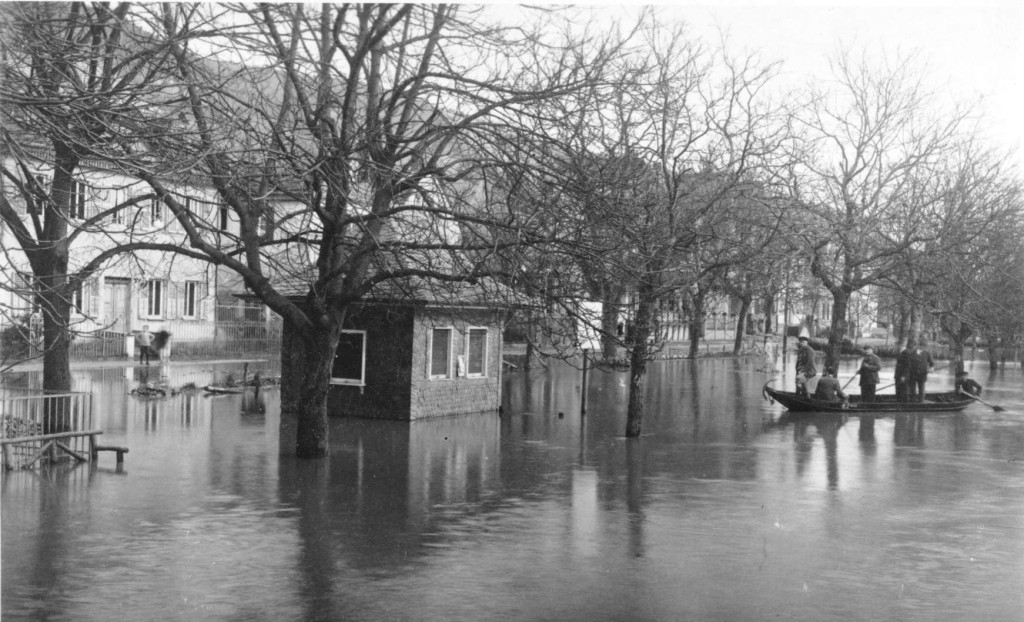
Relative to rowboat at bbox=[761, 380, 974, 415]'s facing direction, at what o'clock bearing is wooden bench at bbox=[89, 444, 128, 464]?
The wooden bench is roughly at 10 o'clock from the rowboat.

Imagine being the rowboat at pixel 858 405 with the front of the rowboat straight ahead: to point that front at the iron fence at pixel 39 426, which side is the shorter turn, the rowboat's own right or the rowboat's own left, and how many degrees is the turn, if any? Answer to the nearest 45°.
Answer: approximately 45° to the rowboat's own left

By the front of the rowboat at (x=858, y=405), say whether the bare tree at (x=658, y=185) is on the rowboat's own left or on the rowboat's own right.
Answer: on the rowboat's own left

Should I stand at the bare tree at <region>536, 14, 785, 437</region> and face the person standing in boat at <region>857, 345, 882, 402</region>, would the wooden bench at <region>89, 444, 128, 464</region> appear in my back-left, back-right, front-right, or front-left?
back-left

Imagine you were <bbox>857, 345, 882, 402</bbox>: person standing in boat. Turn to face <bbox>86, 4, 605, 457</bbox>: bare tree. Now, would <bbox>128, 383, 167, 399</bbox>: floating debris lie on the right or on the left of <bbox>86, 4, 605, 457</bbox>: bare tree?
right

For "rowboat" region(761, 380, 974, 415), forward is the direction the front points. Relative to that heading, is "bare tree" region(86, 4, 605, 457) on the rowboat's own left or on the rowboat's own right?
on the rowboat's own left

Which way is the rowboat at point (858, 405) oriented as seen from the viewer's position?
to the viewer's left

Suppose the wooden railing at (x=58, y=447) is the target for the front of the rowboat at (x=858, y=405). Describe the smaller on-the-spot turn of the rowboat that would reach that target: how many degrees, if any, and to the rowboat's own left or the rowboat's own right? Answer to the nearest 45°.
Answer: approximately 45° to the rowboat's own left
